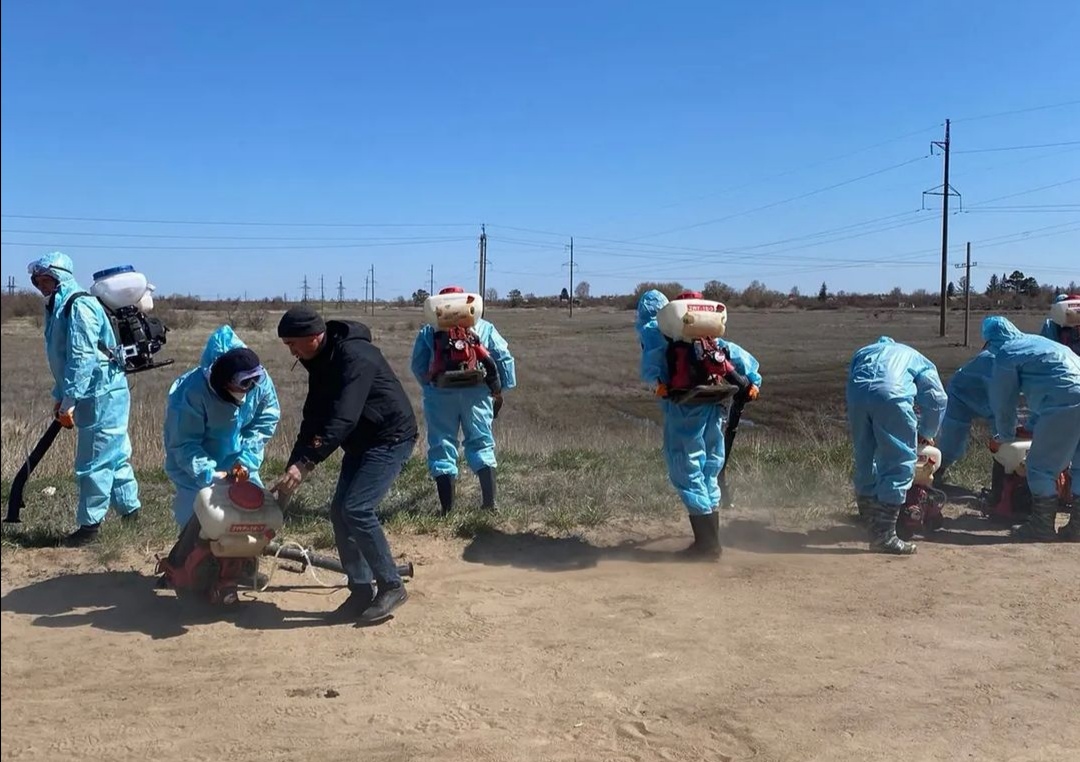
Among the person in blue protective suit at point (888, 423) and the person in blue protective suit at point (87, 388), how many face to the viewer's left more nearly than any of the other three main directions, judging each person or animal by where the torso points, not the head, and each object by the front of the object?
1

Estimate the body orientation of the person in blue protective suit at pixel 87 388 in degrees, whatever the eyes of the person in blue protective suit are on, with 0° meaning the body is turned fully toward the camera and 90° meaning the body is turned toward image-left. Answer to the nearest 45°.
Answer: approximately 90°

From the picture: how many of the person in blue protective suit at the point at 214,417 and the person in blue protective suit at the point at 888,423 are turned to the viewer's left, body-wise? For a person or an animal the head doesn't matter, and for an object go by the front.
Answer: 0

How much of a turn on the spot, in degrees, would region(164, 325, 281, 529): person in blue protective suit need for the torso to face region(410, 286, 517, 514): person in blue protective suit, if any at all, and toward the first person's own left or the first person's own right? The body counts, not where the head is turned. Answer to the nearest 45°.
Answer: approximately 90° to the first person's own left

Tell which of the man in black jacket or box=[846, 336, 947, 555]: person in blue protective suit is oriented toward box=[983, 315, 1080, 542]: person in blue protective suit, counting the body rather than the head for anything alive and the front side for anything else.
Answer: box=[846, 336, 947, 555]: person in blue protective suit

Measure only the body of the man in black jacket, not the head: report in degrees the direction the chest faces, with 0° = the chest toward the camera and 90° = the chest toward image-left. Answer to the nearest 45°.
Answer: approximately 90°

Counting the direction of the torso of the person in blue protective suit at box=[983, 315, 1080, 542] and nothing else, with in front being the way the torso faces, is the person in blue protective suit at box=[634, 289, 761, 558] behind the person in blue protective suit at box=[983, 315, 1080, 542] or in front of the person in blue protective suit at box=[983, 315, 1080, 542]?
in front

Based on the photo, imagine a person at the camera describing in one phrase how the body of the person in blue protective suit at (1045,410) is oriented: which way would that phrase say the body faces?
to the viewer's left

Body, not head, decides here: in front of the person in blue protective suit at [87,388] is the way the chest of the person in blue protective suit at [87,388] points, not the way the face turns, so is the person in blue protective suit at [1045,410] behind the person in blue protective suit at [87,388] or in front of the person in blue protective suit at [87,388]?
behind

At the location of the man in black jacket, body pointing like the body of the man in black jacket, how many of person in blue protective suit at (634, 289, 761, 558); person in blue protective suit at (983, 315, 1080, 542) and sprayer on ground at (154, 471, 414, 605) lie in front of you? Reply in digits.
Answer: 1

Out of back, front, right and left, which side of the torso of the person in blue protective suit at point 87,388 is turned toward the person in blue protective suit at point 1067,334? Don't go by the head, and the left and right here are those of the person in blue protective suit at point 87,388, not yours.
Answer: back

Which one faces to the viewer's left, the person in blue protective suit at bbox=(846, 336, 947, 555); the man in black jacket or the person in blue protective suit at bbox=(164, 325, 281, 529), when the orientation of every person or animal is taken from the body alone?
the man in black jacket

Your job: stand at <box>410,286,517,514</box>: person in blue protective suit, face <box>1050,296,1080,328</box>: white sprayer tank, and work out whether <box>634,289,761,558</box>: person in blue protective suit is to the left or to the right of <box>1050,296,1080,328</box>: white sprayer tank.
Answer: right

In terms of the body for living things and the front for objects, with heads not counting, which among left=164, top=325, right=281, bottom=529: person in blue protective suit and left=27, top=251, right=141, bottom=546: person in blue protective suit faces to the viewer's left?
left=27, top=251, right=141, bottom=546: person in blue protective suit

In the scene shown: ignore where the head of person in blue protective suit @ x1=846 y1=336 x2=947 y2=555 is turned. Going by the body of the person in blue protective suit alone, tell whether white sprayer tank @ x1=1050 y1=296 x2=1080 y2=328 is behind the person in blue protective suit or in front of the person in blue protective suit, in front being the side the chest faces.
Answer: in front

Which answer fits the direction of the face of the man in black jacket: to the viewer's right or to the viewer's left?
to the viewer's left

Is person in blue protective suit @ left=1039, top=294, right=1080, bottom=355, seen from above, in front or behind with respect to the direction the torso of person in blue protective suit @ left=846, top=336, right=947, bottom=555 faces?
in front

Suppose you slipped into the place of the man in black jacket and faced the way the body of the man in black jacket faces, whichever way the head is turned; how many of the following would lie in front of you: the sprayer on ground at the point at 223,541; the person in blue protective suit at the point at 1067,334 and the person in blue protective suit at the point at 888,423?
1

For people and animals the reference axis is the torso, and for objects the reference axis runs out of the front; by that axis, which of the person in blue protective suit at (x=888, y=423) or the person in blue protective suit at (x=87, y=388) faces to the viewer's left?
the person in blue protective suit at (x=87, y=388)

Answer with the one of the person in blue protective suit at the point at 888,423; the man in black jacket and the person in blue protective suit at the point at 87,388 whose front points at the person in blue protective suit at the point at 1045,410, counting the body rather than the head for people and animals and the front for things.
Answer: the person in blue protective suit at the point at 888,423
